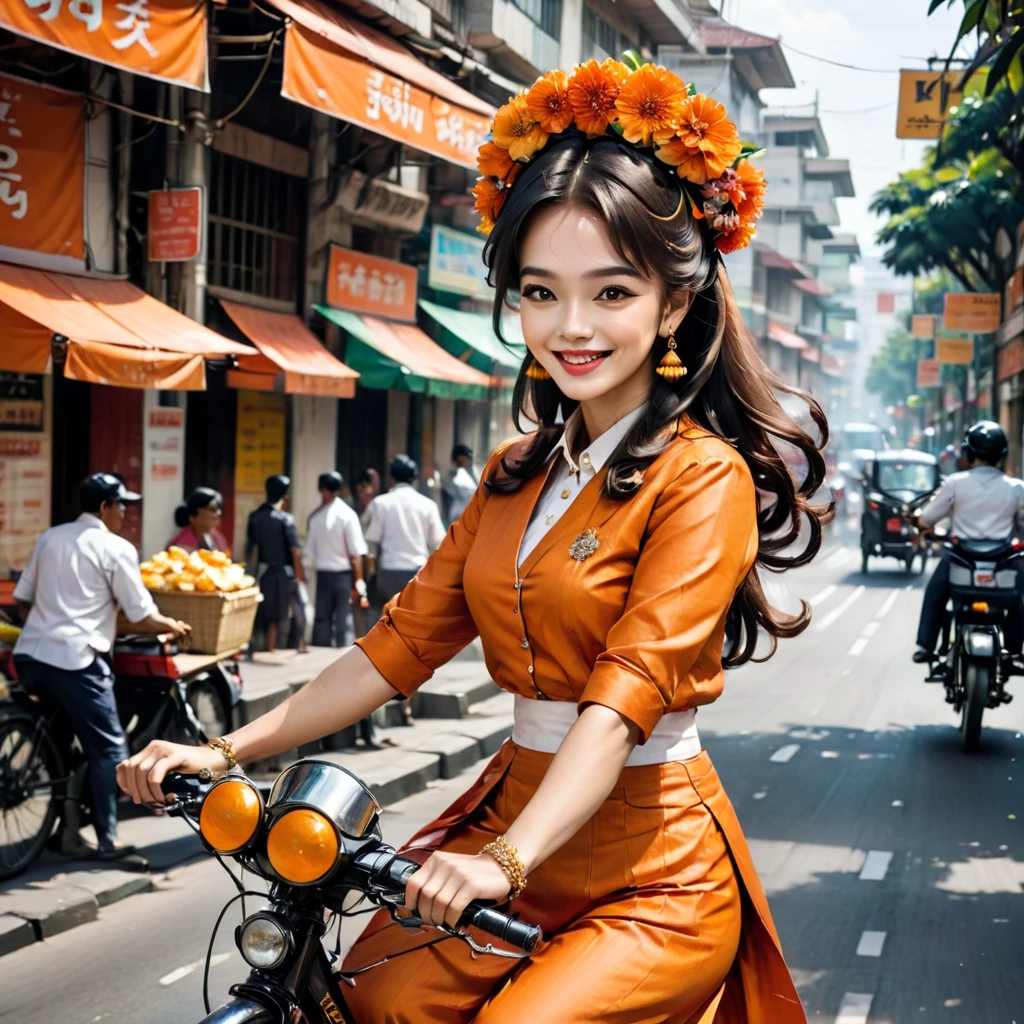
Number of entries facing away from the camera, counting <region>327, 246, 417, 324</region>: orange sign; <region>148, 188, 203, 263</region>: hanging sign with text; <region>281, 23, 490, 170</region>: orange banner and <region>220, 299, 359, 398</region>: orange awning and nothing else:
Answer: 0

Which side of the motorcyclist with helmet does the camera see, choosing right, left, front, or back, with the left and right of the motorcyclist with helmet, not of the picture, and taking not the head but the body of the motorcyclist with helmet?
back

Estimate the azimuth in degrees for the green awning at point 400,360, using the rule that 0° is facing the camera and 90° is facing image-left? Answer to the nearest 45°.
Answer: approximately 315°

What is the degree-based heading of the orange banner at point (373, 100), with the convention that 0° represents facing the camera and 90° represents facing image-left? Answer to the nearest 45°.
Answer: approximately 315°

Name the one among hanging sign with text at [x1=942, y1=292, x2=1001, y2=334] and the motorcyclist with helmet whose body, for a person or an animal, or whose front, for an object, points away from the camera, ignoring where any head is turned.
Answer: the motorcyclist with helmet

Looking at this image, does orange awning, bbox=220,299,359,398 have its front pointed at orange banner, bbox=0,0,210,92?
no

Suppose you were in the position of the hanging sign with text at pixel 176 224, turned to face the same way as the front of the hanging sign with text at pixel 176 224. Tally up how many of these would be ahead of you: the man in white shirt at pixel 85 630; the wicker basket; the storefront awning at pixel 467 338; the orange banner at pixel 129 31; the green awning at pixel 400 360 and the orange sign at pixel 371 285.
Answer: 3

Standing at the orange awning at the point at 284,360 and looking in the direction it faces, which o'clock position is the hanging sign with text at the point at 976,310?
The hanging sign with text is roughly at 9 o'clock from the orange awning.

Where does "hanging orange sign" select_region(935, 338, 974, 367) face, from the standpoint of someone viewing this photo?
facing the viewer

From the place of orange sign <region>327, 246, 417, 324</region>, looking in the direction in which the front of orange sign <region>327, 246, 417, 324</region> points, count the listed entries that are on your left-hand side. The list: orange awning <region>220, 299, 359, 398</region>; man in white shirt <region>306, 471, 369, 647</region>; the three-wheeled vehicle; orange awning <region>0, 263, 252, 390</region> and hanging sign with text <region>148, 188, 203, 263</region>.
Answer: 1

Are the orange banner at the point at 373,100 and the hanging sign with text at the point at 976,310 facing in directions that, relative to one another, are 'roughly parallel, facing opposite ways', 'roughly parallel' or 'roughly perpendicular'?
roughly perpendicular

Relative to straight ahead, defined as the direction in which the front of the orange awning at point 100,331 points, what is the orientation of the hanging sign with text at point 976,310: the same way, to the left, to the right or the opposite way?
to the right

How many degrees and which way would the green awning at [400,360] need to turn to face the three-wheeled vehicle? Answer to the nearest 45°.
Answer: approximately 90° to its left

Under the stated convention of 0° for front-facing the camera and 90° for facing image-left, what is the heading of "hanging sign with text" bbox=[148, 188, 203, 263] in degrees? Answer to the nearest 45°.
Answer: approximately 0°

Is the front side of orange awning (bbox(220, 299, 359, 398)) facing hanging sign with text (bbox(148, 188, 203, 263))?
no

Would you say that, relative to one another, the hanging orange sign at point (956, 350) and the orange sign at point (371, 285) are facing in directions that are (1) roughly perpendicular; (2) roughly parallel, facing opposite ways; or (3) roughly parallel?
roughly perpendicular

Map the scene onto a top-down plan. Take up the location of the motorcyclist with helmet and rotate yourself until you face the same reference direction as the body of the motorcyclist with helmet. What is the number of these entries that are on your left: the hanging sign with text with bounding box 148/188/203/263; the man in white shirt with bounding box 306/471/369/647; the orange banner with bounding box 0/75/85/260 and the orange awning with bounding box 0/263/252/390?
4

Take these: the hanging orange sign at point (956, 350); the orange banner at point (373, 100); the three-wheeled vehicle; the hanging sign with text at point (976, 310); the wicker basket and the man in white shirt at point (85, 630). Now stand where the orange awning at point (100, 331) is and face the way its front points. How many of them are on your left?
4

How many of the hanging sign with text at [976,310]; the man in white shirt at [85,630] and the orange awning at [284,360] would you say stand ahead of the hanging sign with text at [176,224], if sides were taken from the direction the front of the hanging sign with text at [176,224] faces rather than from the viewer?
1

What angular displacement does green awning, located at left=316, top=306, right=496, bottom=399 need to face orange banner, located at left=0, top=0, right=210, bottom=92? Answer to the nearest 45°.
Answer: approximately 45° to its right
